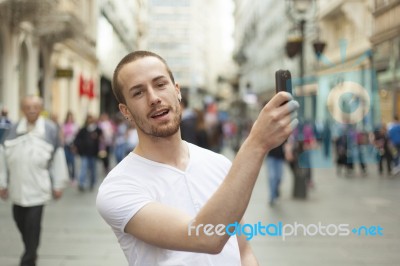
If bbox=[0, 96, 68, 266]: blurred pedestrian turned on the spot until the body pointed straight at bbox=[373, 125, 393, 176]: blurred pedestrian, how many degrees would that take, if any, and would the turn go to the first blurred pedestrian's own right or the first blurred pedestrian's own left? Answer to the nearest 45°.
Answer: approximately 135° to the first blurred pedestrian's own left

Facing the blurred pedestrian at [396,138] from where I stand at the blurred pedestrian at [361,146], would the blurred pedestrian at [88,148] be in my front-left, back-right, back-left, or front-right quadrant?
back-right

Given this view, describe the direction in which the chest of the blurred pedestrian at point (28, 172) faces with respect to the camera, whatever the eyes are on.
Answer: toward the camera

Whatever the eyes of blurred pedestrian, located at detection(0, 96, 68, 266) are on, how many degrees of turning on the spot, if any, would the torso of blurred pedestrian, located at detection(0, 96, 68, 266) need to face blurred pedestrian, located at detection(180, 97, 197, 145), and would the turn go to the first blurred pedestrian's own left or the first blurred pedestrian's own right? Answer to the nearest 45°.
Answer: approximately 135° to the first blurred pedestrian's own left

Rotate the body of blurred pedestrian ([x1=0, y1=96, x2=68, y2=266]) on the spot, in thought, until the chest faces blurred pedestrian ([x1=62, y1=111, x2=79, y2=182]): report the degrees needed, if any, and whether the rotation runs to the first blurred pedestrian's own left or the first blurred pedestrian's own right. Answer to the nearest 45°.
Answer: approximately 180°

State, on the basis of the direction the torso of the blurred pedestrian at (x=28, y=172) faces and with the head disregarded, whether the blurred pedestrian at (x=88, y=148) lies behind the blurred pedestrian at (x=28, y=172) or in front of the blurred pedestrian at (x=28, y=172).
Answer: behind

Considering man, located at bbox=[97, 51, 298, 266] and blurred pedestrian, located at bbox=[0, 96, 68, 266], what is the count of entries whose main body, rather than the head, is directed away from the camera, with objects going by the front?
0

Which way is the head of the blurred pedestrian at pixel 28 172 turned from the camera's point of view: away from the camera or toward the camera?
toward the camera

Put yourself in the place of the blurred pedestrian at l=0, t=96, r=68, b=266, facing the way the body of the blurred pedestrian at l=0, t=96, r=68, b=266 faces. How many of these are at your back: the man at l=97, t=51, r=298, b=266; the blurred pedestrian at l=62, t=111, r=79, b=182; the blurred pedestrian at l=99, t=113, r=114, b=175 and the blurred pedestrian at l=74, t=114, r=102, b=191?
3

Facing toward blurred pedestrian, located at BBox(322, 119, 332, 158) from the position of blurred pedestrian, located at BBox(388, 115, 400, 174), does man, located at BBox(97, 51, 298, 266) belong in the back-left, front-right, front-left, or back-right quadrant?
back-left

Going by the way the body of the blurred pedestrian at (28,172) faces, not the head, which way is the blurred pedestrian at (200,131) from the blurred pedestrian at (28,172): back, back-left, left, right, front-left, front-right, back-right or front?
back-left

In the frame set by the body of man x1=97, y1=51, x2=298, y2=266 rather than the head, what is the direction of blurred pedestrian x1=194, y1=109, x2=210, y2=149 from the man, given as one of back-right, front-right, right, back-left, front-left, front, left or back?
back-left

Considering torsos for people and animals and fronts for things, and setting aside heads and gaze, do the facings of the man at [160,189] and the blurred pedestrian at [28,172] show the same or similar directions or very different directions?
same or similar directions
